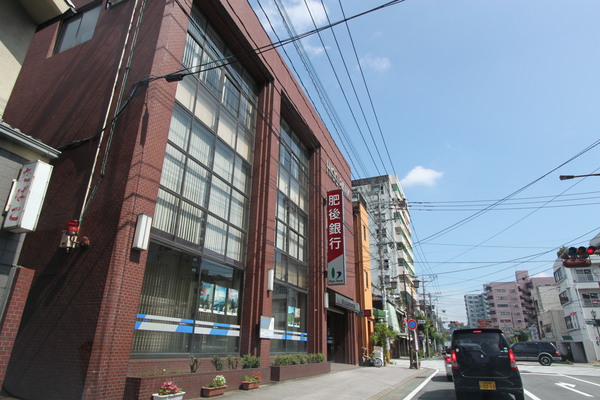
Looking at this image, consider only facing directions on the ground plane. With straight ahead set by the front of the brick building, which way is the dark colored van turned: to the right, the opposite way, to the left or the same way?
to the left

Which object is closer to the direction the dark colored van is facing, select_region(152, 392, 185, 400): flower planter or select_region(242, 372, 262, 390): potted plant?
the potted plant

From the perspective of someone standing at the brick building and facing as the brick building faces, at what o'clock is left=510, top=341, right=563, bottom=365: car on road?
The car on road is roughly at 10 o'clock from the brick building.

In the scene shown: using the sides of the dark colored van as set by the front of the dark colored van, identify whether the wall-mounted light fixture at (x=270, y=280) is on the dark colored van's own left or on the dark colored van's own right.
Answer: on the dark colored van's own left

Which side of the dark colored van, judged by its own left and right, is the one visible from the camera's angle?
back

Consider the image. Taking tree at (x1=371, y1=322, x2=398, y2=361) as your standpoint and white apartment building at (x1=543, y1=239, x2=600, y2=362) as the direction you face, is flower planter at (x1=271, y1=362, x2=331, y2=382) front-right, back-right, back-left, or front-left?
back-right

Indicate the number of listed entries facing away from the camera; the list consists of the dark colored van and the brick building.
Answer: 1

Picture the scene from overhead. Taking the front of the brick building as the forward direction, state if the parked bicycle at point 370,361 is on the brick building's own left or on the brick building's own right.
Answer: on the brick building's own left

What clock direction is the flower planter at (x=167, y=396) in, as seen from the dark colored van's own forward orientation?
The flower planter is roughly at 8 o'clock from the dark colored van.

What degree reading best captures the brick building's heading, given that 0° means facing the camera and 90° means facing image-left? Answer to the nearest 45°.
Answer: approximately 315°

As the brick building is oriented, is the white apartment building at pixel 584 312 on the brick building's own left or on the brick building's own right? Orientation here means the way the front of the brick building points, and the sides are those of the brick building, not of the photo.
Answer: on the brick building's own left

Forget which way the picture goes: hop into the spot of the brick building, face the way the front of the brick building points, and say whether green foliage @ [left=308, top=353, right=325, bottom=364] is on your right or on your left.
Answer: on your left

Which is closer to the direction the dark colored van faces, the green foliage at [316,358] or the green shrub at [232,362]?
the green foliage

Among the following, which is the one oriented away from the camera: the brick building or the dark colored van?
the dark colored van
